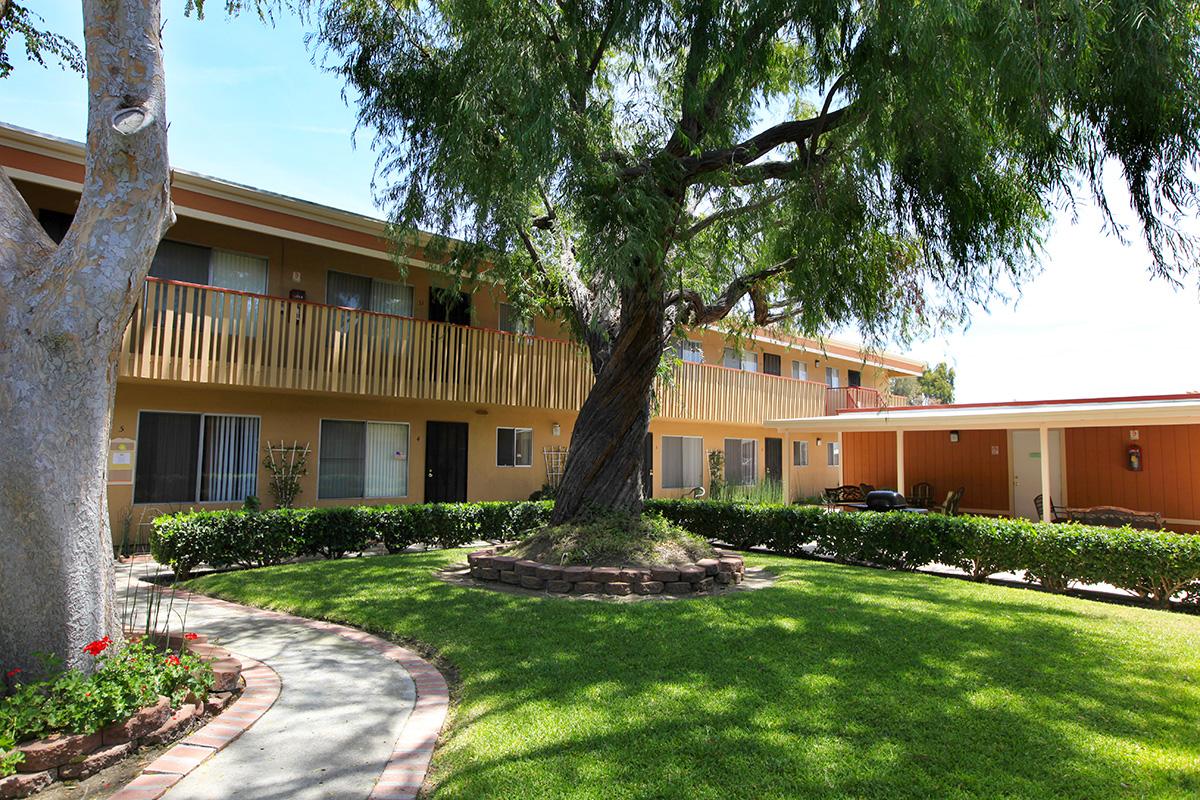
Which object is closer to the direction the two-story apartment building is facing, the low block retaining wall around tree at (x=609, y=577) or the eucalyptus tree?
the low block retaining wall around tree

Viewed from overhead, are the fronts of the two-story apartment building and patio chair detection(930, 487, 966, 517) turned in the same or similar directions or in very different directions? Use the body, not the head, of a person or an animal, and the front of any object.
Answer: very different directions

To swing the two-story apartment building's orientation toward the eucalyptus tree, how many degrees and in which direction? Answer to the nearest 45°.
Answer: approximately 45° to its right

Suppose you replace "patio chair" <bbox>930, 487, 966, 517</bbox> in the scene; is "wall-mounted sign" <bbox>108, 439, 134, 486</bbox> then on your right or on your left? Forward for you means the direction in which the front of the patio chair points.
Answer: on your left

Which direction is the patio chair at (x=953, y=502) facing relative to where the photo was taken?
to the viewer's left

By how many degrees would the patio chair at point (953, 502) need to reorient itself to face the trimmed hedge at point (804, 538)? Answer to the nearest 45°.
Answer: approximately 90° to its left

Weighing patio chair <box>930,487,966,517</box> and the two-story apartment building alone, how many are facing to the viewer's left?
1

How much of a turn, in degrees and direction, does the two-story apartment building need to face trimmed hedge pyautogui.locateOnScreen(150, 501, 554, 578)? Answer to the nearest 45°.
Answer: approximately 45° to its right

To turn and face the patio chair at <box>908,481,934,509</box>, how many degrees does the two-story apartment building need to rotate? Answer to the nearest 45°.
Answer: approximately 45° to its left
